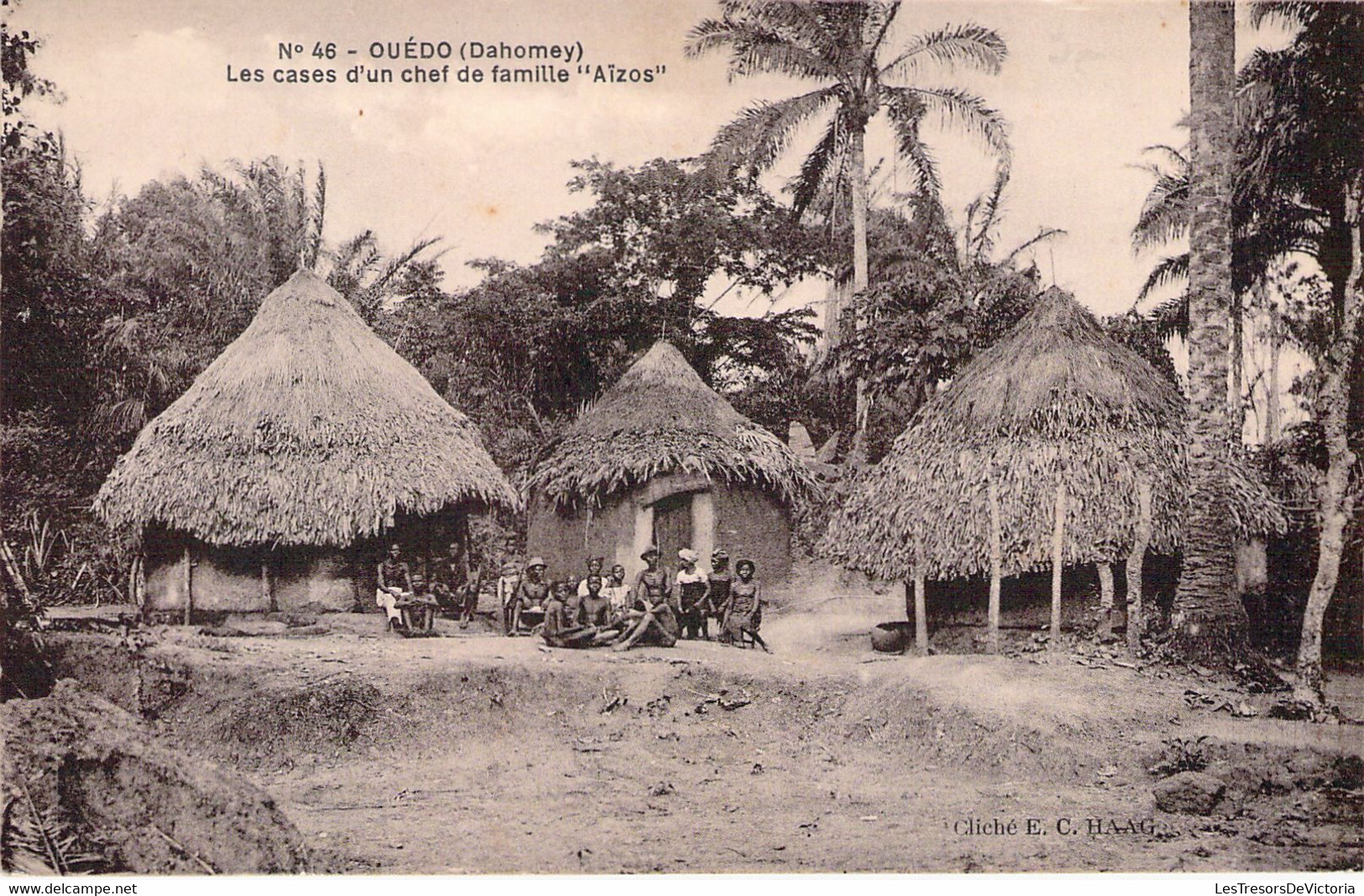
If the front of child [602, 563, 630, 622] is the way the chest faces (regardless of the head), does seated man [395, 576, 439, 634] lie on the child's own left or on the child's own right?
on the child's own right

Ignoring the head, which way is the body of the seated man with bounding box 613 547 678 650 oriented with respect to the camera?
toward the camera

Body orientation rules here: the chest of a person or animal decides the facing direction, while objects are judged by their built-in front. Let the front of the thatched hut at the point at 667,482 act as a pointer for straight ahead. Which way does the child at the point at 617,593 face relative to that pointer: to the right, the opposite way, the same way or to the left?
the same way

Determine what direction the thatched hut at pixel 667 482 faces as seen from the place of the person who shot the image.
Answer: facing the viewer

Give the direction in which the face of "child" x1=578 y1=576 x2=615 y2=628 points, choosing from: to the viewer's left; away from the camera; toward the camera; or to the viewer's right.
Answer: toward the camera

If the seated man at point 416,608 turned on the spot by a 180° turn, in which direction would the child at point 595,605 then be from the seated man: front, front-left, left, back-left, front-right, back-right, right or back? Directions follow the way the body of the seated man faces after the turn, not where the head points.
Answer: back-right

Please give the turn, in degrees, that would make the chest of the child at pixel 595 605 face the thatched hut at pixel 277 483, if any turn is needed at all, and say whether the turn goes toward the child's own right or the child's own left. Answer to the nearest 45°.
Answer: approximately 135° to the child's own right

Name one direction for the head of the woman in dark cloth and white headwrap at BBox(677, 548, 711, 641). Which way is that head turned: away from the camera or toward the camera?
toward the camera

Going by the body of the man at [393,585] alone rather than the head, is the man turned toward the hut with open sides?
no

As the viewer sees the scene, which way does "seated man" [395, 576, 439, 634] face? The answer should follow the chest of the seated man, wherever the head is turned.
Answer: toward the camera

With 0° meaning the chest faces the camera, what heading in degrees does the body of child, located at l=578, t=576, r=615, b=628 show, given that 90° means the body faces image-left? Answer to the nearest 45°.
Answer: approximately 0°
